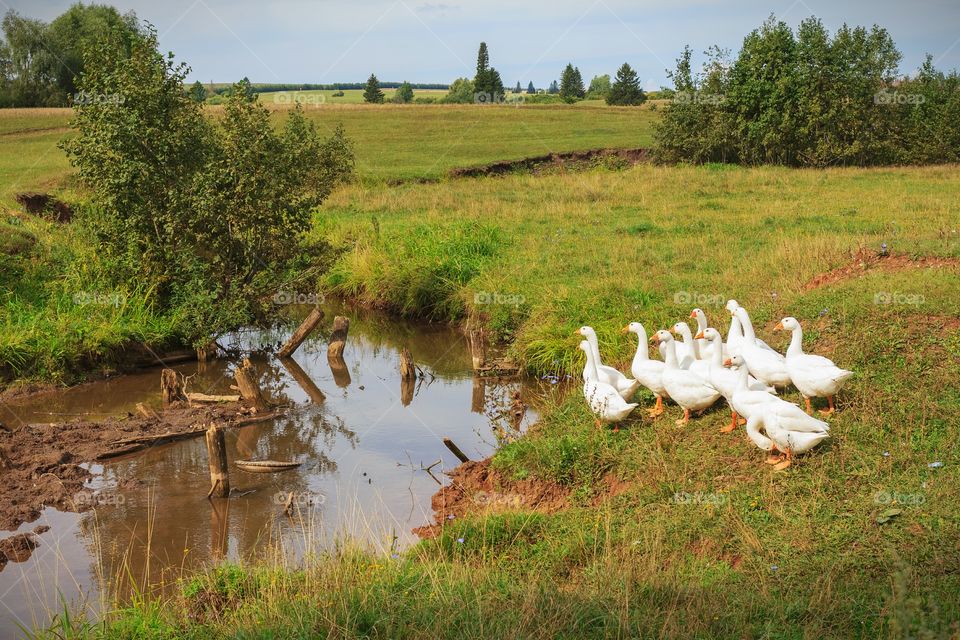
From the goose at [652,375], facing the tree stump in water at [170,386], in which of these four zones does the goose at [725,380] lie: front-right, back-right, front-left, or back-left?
back-left

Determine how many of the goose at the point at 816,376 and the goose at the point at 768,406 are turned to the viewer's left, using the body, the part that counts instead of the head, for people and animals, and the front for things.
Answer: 2

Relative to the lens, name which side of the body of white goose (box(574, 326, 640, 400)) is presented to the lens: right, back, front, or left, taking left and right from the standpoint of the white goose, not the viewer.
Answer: left

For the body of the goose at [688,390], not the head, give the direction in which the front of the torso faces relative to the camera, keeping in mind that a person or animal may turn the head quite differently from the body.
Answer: to the viewer's left

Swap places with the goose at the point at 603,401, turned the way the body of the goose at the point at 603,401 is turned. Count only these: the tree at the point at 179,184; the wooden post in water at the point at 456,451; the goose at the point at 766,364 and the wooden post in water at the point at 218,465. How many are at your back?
1

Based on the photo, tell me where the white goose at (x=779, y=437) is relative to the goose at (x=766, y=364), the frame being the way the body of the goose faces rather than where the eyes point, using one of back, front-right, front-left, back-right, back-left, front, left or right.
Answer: left

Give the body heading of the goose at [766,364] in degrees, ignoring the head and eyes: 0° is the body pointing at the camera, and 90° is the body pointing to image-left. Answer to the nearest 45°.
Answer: approximately 90°

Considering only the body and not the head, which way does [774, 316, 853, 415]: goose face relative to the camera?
to the viewer's left

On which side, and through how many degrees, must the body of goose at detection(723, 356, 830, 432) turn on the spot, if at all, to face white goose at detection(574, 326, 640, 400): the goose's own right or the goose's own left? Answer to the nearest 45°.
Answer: approximately 45° to the goose's own right

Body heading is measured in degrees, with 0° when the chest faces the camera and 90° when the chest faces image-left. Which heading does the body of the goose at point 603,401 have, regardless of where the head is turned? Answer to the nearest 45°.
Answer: approximately 90°

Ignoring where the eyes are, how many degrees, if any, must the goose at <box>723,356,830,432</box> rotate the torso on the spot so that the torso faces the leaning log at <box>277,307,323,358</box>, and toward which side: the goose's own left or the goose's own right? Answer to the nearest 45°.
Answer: approximately 45° to the goose's own right

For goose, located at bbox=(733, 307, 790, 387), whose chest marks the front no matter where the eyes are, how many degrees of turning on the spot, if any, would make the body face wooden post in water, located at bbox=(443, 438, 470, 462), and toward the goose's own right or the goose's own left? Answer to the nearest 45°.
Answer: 0° — it already faces it

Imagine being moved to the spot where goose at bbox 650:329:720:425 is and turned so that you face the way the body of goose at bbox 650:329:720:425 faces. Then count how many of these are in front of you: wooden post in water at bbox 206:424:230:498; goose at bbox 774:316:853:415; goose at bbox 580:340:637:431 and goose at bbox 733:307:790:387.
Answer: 2
